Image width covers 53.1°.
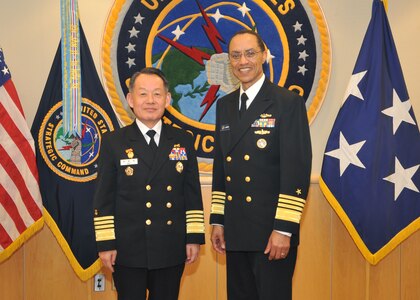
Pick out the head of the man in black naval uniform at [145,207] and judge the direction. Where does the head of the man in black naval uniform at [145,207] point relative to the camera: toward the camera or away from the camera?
toward the camera

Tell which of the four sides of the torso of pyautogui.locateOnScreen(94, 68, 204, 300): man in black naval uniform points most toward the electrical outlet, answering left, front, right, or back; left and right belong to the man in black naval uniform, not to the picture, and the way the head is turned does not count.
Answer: back

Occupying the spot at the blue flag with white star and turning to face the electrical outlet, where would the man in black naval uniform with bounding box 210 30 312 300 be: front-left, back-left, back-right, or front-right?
front-left

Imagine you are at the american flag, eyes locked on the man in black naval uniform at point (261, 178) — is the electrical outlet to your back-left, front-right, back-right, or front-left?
front-left

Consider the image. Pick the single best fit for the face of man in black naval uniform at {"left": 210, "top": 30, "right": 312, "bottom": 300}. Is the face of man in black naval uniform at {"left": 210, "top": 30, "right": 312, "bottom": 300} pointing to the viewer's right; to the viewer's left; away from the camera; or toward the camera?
toward the camera

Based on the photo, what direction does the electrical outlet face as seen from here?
toward the camera

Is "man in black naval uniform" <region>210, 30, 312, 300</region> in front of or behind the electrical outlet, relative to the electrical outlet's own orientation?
in front

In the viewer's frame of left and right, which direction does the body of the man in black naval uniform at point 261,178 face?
facing the viewer and to the left of the viewer

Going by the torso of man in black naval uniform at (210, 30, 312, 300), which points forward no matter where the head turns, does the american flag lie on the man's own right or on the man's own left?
on the man's own right

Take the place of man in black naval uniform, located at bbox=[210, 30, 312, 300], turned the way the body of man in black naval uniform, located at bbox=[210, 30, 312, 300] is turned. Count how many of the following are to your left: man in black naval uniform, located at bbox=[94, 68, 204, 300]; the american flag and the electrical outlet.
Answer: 0

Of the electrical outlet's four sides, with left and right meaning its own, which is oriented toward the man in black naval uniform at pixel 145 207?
front

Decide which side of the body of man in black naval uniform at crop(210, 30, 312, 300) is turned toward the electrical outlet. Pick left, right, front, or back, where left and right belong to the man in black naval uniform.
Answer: right

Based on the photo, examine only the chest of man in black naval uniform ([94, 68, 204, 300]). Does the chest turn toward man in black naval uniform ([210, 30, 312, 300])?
no

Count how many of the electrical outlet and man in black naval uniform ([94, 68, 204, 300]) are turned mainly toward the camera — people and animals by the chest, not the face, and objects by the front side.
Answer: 2

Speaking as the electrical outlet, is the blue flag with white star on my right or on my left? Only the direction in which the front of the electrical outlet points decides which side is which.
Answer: on my left

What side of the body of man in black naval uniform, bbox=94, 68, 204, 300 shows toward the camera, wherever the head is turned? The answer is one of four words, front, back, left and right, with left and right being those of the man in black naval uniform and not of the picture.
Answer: front
